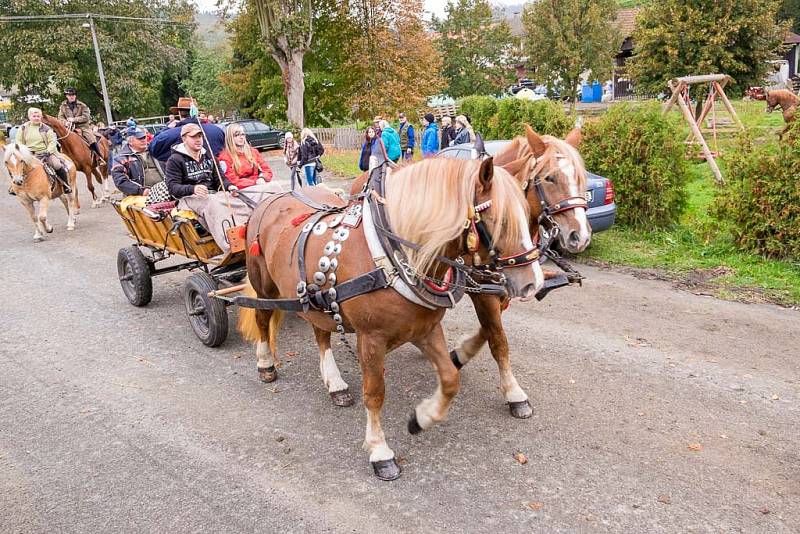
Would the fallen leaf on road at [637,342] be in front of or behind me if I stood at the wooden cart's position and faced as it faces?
in front

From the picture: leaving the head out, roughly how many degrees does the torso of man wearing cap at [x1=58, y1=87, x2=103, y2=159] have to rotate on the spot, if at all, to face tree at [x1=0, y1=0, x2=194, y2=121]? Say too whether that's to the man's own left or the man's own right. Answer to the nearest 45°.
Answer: approximately 135° to the man's own right

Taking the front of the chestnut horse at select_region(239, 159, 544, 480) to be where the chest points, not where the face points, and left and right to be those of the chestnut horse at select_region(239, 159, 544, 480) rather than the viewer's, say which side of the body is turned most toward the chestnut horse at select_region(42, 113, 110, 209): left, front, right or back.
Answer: back

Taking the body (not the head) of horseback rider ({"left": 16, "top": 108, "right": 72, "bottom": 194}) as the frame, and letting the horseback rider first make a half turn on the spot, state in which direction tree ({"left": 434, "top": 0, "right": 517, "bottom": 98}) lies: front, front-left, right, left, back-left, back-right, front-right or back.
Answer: front

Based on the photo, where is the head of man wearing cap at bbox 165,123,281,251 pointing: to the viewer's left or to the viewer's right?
to the viewer's right

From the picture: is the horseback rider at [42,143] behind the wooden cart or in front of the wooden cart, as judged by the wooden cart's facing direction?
behind

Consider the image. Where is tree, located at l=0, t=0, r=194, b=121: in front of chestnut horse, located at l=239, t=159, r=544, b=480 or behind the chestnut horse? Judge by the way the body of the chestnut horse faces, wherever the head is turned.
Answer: behind

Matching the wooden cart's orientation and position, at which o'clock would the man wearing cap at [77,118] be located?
The man wearing cap is roughly at 7 o'clock from the wooden cart.

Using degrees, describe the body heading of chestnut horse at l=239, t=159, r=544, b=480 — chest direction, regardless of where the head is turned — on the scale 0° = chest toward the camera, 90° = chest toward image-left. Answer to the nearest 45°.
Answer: approximately 315°

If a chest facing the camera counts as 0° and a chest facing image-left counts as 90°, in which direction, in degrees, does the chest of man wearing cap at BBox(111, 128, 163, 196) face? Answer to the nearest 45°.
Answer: approximately 315°

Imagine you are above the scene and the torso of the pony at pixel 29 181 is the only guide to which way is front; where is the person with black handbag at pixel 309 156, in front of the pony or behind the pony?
behind

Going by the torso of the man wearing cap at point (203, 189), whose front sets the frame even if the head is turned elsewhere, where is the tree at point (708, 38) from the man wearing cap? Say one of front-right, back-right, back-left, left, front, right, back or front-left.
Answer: left

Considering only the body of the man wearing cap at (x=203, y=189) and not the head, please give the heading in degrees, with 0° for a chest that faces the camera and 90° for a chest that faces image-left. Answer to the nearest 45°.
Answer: approximately 315°
